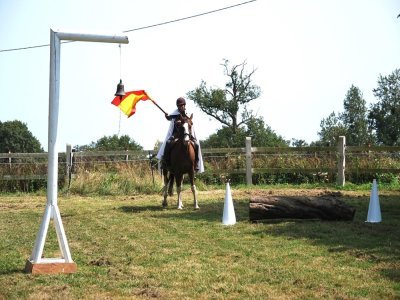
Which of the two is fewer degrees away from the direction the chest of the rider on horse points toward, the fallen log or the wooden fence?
the fallen log

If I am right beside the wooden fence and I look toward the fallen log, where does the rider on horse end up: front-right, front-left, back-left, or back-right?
front-right

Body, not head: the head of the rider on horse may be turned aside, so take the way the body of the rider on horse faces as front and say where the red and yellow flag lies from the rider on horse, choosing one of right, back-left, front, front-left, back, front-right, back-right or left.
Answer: back-right

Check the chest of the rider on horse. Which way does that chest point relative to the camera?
toward the camera

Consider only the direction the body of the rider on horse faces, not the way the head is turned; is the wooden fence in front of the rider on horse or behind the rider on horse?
behind

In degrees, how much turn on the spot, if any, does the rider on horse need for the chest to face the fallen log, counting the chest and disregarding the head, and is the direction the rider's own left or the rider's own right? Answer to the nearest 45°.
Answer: approximately 45° to the rider's own left

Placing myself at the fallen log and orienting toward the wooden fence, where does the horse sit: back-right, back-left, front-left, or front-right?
front-left

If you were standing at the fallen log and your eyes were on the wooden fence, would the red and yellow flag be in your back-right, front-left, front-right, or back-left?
front-left
